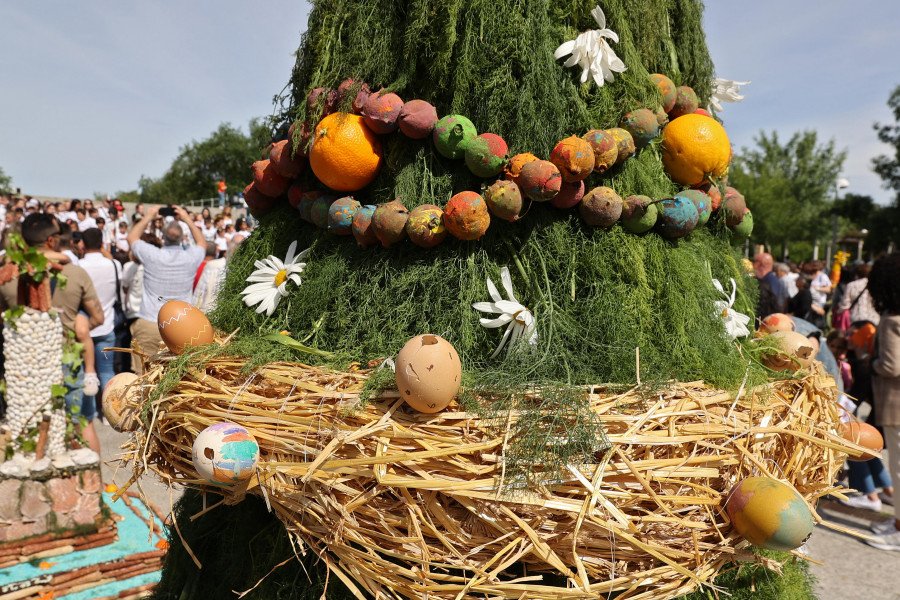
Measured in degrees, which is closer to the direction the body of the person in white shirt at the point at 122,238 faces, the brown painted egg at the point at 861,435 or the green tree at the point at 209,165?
the brown painted egg

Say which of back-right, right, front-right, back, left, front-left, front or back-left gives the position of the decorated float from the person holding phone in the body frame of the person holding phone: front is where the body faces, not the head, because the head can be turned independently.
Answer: back

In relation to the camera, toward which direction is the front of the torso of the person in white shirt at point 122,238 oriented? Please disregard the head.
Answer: toward the camera

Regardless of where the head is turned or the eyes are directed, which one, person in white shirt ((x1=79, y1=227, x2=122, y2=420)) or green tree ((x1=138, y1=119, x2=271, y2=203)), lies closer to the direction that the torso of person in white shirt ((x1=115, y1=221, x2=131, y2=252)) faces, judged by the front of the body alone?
the person in white shirt

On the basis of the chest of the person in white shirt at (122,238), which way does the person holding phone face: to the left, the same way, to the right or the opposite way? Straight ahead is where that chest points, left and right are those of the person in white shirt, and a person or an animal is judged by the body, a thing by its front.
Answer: the opposite way

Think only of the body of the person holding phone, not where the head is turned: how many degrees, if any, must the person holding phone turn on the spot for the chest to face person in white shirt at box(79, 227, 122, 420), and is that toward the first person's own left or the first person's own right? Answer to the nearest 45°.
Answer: approximately 45° to the first person's own left

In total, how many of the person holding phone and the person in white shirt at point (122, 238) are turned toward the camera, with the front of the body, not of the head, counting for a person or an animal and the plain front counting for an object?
1

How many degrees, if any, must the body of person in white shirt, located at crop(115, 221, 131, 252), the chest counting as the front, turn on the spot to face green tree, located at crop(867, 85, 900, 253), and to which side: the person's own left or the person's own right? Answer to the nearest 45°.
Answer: approximately 90° to the person's own left

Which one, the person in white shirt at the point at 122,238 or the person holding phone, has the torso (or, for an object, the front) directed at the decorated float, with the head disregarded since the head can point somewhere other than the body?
the person in white shirt

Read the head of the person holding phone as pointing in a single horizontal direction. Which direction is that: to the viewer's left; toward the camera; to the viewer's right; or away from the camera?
away from the camera

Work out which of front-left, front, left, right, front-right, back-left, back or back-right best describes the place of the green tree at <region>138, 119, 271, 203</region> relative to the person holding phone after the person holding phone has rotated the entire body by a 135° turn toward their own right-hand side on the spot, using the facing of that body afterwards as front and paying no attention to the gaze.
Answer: back-left

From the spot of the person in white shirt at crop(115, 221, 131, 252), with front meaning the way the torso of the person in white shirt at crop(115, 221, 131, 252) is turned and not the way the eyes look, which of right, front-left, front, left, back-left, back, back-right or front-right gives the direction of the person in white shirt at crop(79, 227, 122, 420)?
front

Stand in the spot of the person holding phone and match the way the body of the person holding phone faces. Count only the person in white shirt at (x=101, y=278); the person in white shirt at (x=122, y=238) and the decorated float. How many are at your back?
1

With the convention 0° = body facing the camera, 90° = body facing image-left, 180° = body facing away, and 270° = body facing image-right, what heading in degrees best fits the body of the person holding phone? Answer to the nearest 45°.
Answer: approximately 180°

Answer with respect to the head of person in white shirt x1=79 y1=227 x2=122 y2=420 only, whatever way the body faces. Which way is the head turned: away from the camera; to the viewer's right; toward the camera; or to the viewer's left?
away from the camera
